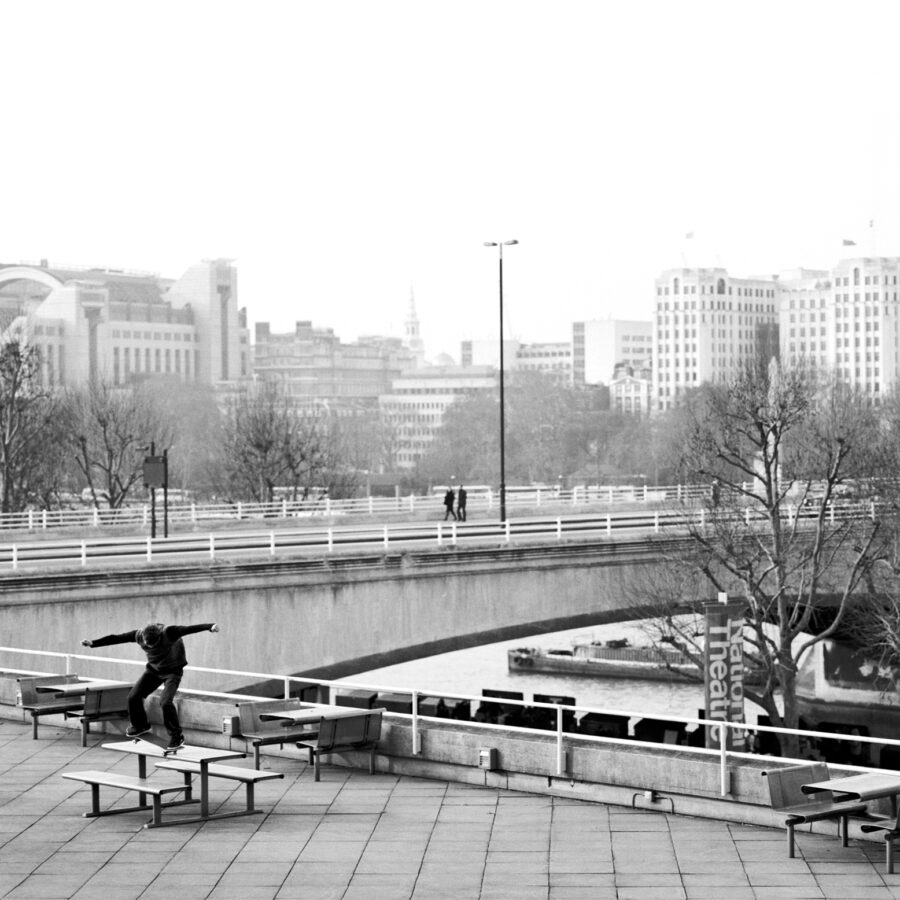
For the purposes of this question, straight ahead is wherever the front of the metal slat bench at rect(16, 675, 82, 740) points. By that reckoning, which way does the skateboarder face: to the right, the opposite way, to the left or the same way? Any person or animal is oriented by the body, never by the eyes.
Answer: to the right

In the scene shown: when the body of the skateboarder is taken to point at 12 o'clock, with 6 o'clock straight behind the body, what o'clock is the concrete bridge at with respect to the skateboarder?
The concrete bridge is roughly at 5 o'clock from the skateboarder.

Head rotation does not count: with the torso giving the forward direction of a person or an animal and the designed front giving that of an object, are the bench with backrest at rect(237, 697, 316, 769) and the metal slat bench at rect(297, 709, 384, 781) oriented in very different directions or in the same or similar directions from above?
very different directions

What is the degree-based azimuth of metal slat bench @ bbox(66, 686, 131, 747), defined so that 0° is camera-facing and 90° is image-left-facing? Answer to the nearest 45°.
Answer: approximately 135°

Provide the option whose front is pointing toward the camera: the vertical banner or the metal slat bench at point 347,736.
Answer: the vertical banner

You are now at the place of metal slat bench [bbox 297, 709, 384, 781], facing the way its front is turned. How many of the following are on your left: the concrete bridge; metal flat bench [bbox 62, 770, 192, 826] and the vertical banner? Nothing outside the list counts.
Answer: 1

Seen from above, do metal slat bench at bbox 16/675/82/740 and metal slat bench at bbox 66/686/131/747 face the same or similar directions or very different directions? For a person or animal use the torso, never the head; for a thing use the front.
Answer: very different directions

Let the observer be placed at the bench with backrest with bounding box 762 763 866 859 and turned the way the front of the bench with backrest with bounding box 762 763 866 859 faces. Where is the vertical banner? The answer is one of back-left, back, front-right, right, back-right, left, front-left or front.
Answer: back-left

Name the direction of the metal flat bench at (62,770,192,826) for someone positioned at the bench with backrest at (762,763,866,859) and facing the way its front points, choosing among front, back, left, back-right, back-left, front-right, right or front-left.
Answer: back-right

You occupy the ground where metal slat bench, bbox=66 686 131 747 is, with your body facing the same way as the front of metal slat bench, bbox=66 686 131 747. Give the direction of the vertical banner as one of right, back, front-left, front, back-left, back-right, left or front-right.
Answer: right

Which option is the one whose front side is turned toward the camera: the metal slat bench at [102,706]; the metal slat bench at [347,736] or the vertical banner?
the vertical banner

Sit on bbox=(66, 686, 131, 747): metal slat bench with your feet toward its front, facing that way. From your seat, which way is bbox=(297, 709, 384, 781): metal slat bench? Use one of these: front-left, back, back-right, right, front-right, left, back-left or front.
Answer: back

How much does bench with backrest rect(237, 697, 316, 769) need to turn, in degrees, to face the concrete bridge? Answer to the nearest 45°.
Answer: approximately 135° to its left

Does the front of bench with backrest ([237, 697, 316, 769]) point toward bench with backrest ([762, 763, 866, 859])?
yes

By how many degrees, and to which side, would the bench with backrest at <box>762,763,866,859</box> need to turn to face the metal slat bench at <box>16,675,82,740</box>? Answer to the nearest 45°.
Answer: approximately 180°

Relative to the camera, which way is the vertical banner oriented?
toward the camera

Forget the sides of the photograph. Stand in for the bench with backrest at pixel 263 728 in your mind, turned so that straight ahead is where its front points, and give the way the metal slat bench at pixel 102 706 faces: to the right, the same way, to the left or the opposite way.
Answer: the opposite way
